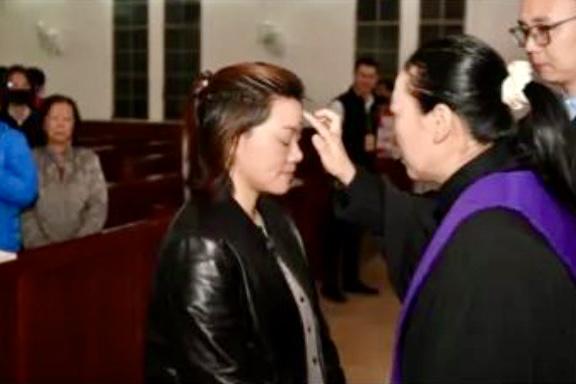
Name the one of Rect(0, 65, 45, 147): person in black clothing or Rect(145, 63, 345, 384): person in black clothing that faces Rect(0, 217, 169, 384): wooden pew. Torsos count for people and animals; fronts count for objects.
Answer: Rect(0, 65, 45, 147): person in black clothing

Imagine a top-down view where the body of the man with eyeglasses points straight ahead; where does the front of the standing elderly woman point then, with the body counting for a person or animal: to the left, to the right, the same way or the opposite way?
to the left

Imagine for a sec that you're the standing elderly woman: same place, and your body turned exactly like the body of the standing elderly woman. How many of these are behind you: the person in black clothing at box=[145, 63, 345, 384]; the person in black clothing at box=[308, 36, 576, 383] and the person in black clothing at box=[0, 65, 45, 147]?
1

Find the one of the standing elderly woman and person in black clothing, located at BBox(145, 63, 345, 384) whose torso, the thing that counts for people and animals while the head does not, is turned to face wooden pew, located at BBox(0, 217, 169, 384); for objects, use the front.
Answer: the standing elderly woman

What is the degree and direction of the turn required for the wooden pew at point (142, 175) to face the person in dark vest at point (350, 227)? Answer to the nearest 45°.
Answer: approximately 45° to its left

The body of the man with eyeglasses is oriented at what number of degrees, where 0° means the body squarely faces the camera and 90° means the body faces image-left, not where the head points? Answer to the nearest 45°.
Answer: approximately 45°

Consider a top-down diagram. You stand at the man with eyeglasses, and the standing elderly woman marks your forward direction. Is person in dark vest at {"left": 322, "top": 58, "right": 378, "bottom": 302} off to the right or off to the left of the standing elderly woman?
right

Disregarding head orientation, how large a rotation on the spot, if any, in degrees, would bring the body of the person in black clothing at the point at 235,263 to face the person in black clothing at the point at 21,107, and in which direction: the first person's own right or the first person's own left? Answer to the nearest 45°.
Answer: approximately 135° to the first person's own left

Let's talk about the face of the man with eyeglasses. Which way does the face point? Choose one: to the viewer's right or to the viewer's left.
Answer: to the viewer's left

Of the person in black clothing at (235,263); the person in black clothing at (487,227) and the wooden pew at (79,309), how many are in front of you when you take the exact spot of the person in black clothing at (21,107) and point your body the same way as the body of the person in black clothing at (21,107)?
3
